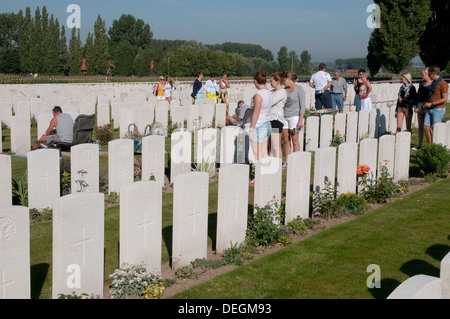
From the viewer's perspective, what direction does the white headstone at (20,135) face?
toward the camera

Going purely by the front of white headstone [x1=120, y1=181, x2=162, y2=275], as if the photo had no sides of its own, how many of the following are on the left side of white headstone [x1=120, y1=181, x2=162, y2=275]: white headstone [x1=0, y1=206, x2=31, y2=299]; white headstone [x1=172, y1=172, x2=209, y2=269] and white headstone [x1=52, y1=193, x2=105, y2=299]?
1

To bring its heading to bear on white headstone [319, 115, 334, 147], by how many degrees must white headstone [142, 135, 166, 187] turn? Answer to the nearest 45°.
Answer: approximately 90° to its left

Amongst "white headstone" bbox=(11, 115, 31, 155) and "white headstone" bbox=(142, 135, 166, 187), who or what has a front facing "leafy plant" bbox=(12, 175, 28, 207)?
"white headstone" bbox=(11, 115, 31, 155)

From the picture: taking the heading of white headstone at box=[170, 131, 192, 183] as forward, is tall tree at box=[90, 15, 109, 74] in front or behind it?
behind

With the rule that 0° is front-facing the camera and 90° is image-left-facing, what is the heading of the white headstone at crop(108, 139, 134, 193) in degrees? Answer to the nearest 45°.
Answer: approximately 315°

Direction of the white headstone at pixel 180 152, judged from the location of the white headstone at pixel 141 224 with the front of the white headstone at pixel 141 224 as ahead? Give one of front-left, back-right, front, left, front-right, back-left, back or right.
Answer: back-left

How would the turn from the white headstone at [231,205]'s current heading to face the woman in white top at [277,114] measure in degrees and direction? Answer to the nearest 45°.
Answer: approximately 135° to its left

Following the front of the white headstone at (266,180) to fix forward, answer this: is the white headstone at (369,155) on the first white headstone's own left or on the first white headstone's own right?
on the first white headstone's own left

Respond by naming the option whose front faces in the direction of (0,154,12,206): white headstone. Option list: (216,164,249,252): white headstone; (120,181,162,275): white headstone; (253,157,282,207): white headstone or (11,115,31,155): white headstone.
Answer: (11,115,31,155): white headstone

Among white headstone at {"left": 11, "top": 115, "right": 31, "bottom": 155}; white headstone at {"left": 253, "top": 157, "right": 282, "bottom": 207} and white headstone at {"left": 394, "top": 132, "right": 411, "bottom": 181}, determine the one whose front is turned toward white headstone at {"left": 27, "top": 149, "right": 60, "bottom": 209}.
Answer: white headstone at {"left": 11, "top": 115, "right": 31, "bottom": 155}

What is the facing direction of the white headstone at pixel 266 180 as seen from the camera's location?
facing the viewer and to the right of the viewer

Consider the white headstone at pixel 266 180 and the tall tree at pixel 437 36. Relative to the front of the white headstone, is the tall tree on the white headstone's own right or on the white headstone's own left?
on the white headstone's own left

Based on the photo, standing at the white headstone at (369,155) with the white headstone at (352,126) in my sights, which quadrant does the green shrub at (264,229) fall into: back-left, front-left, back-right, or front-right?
back-left
